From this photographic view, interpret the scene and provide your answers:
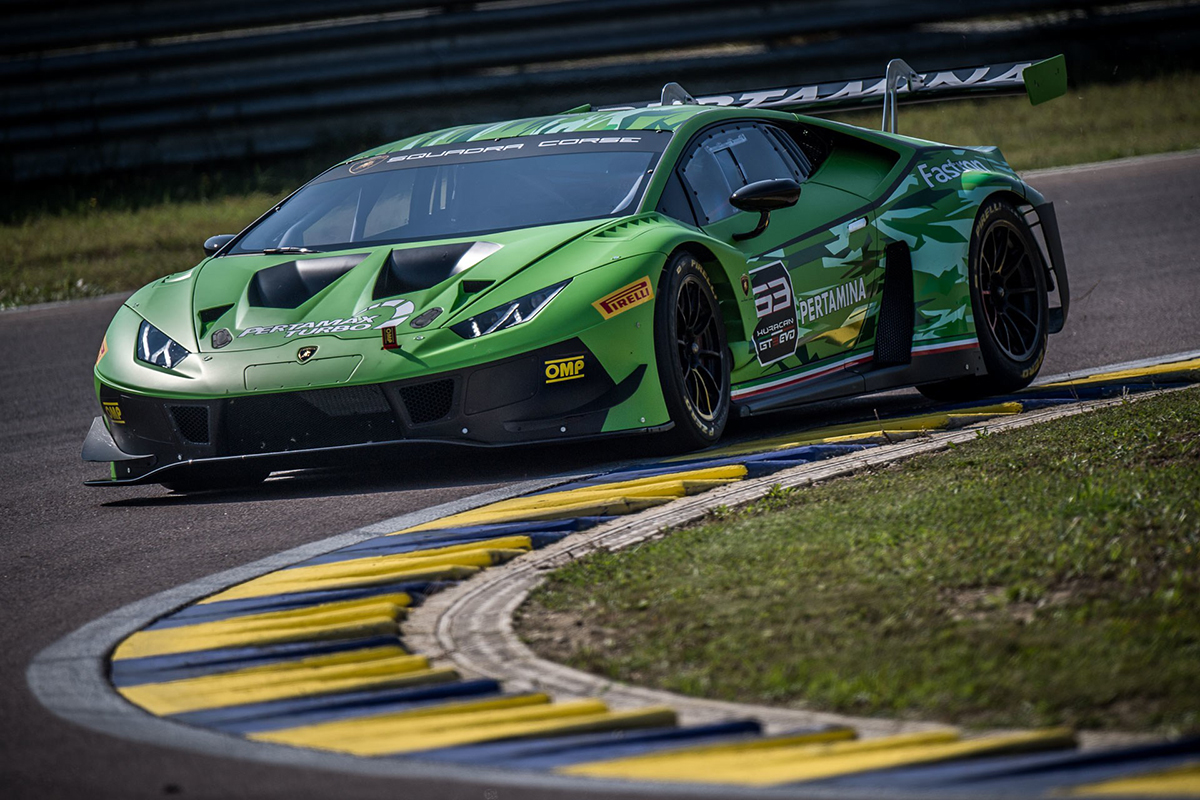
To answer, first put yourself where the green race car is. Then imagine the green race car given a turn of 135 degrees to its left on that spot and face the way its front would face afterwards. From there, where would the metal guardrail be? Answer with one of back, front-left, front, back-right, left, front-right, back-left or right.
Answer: left

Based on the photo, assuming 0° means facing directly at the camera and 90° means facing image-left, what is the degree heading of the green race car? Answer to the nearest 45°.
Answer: approximately 45°
